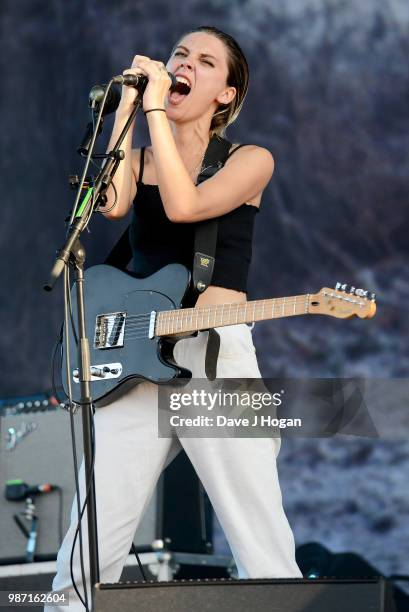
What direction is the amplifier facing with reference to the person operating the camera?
facing the viewer and to the left of the viewer

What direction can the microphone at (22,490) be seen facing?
to the viewer's left

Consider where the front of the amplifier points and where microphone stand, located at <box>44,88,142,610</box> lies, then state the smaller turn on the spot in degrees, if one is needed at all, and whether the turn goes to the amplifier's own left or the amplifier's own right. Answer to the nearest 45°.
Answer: approximately 45° to the amplifier's own left

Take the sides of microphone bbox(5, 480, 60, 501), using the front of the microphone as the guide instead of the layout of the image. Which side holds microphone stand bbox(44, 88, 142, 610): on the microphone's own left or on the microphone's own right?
on the microphone's own left

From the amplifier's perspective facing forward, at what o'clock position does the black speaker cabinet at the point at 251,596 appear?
The black speaker cabinet is roughly at 10 o'clock from the amplifier.

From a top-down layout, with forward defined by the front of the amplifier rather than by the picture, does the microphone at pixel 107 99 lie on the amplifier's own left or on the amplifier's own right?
on the amplifier's own left
